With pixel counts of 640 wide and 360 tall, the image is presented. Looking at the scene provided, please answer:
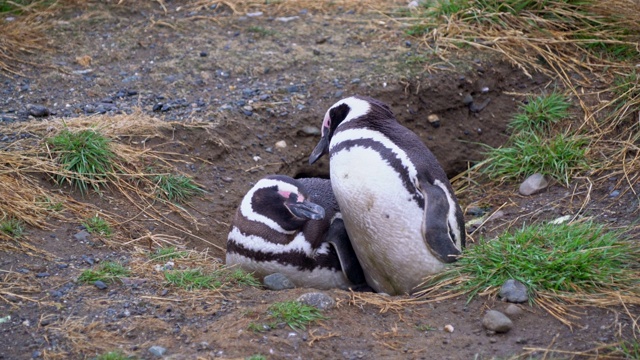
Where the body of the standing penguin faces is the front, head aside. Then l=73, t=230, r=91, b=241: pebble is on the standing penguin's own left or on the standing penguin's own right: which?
on the standing penguin's own right

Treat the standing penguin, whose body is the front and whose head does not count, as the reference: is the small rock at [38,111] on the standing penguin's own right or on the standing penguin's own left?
on the standing penguin's own right

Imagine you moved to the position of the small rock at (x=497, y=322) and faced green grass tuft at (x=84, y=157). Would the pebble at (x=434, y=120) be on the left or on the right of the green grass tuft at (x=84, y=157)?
right

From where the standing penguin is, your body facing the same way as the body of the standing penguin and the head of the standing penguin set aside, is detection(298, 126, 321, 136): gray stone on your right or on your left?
on your right

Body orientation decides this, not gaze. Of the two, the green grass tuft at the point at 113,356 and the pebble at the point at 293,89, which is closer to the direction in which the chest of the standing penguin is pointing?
the green grass tuft

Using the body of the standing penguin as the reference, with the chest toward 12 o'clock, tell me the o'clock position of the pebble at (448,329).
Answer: The pebble is roughly at 10 o'clock from the standing penguin.

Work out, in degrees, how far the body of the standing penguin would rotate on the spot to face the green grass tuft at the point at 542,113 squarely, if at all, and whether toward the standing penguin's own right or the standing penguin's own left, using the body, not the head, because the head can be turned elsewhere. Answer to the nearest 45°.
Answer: approximately 180°

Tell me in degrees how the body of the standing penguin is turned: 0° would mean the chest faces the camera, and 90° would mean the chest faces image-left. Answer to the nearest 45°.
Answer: approximately 45°

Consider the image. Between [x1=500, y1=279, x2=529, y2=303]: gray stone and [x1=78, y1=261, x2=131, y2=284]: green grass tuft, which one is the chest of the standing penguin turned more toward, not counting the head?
the green grass tuft

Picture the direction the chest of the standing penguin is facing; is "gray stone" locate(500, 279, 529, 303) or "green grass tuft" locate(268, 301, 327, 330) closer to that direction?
the green grass tuft

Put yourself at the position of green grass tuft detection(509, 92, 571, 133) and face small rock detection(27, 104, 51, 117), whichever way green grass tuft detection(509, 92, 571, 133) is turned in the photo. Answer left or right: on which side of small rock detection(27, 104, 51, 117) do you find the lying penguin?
left

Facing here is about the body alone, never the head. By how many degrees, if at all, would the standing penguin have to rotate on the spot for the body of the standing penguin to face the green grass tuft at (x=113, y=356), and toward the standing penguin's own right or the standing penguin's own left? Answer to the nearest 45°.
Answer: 0° — it already faces it
